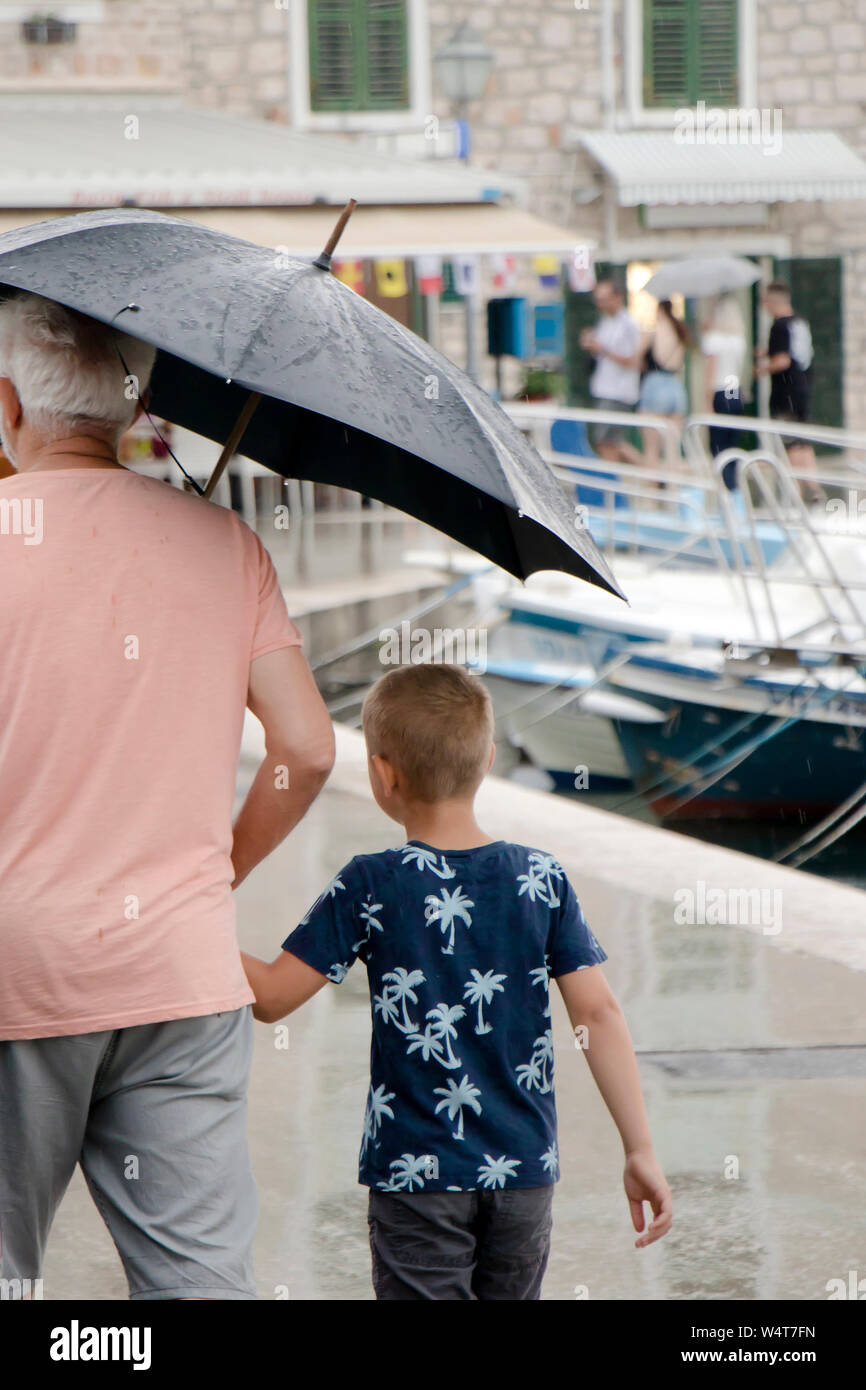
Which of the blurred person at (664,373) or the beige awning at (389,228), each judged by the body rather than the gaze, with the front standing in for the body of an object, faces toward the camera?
the beige awning

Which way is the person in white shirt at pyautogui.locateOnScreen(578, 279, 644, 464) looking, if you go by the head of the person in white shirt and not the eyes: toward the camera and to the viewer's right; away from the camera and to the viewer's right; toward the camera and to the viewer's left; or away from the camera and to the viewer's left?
toward the camera and to the viewer's left

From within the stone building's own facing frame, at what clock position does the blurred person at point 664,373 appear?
The blurred person is roughly at 12 o'clock from the stone building.

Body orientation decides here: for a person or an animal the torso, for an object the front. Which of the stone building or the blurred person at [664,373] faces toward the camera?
the stone building

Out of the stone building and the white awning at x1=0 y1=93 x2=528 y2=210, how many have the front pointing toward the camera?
2

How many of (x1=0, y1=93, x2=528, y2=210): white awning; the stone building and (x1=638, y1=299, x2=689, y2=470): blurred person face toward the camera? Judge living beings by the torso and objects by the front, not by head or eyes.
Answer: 2

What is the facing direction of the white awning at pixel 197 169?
toward the camera

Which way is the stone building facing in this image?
toward the camera
